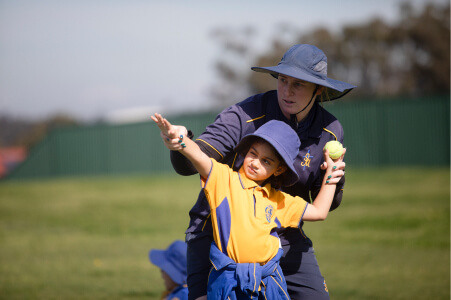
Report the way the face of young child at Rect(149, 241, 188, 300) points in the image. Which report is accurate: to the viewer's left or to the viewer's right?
to the viewer's left

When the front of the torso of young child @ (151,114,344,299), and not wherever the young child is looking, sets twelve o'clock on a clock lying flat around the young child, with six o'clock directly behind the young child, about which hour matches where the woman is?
The woman is roughly at 7 o'clock from the young child.

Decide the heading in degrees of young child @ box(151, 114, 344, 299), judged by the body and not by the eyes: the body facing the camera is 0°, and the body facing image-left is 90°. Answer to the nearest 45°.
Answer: approximately 0°

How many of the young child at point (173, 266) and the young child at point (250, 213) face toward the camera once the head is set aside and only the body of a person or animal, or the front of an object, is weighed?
1
